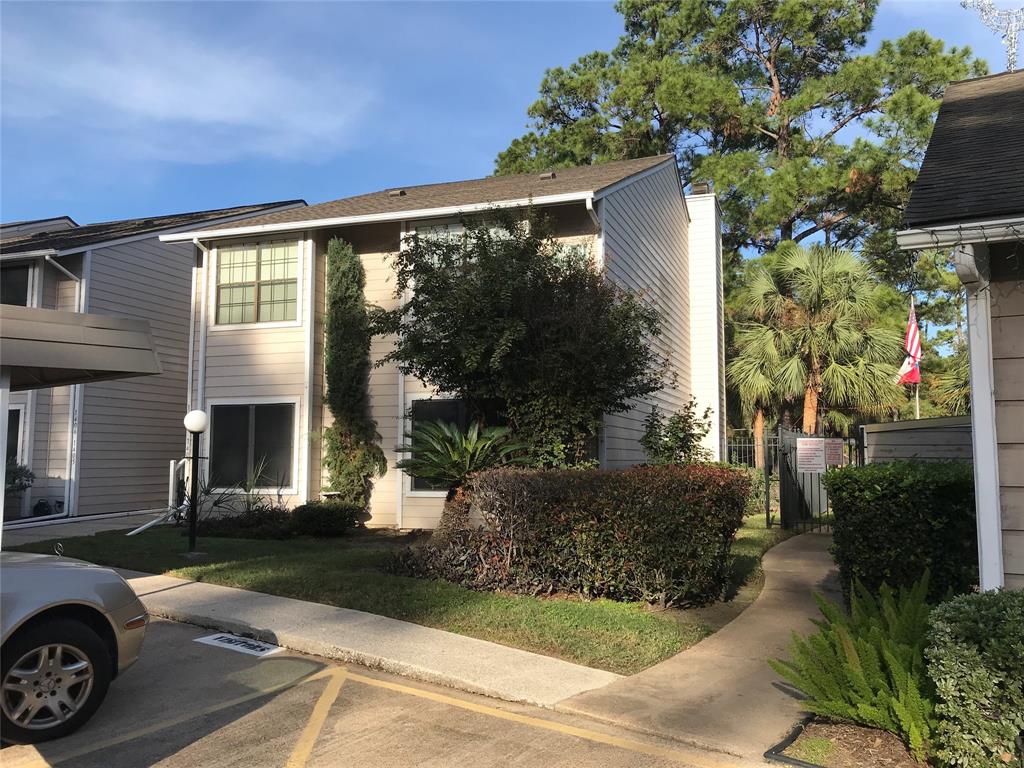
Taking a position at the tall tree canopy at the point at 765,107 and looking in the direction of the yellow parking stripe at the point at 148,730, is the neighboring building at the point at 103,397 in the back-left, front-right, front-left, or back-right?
front-right

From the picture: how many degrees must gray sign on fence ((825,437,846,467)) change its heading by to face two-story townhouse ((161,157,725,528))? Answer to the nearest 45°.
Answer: approximately 90° to its right

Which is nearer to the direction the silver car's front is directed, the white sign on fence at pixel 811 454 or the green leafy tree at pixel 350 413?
the white sign on fence

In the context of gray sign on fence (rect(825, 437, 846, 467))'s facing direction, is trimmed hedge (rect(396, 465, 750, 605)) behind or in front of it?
in front

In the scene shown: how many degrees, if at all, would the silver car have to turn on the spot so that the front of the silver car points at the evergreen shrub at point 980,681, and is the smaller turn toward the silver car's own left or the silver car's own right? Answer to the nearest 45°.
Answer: approximately 45° to the silver car's own right

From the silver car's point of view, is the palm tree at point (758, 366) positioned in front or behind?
in front

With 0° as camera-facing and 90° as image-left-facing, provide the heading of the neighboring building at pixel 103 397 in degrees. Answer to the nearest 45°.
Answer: approximately 45°

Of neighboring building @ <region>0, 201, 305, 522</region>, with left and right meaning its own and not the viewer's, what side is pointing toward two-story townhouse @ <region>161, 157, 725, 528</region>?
left

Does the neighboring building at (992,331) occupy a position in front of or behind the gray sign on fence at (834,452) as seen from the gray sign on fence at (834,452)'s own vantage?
in front

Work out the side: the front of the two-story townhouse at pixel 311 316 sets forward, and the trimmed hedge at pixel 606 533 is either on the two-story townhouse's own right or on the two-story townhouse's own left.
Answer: on the two-story townhouse's own left

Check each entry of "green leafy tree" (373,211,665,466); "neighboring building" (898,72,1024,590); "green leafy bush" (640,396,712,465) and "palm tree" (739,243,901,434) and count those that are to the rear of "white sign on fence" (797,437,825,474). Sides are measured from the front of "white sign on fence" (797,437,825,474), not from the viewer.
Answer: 1

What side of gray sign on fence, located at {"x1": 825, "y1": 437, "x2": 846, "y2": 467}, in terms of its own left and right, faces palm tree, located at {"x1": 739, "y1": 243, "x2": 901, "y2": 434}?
back

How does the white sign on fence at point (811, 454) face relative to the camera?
toward the camera

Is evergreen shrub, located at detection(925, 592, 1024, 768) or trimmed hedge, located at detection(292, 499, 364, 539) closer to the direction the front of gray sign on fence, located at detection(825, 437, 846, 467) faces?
the evergreen shrub

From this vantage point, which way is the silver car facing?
to the viewer's right

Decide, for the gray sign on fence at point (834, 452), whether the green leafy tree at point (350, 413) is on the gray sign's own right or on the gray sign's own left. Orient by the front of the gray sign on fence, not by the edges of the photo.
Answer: on the gray sign's own right
